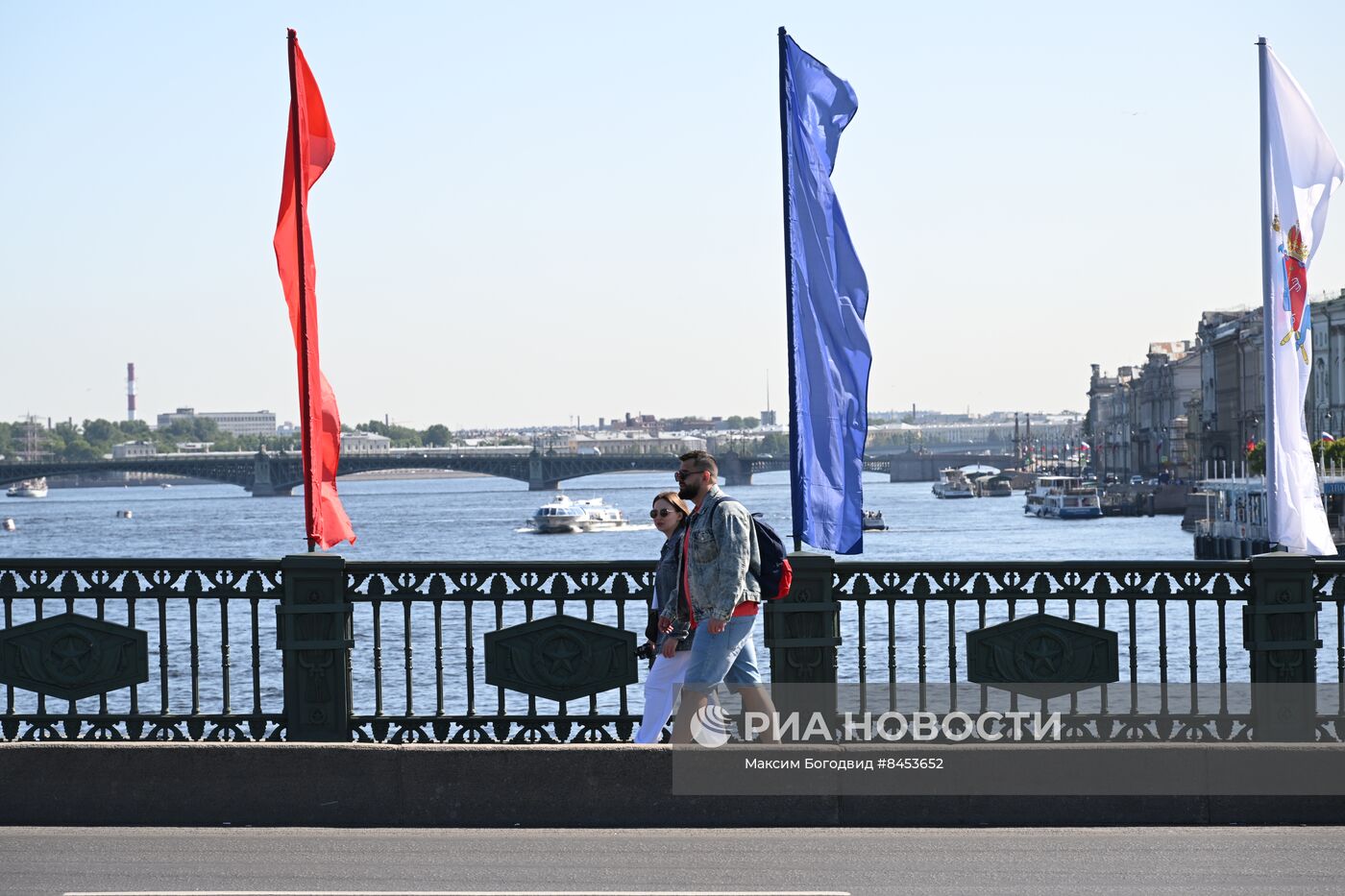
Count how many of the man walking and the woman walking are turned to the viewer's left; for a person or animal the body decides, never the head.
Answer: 2

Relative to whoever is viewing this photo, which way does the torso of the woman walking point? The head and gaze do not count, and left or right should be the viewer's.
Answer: facing to the left of the viewer

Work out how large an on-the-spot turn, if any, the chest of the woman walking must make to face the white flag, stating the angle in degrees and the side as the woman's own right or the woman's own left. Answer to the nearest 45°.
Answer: approximately 180°

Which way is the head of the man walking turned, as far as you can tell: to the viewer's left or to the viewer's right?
to the viewer's left

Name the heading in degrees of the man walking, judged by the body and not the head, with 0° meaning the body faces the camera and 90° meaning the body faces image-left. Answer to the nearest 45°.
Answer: approximately 90°
